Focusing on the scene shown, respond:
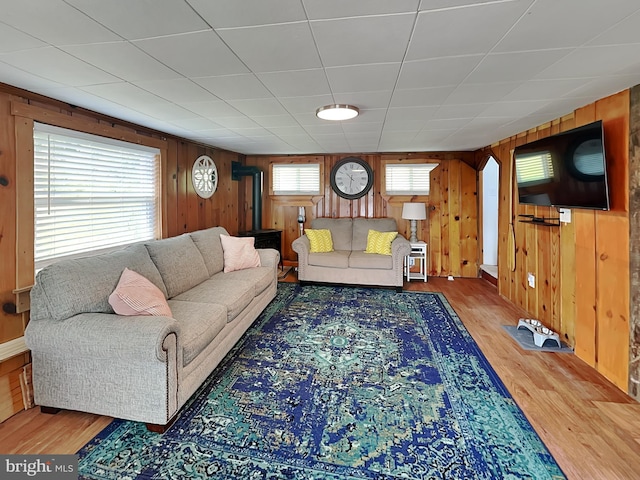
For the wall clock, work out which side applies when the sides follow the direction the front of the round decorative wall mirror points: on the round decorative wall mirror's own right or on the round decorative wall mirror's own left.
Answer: on the round decorative wall mirror's own left

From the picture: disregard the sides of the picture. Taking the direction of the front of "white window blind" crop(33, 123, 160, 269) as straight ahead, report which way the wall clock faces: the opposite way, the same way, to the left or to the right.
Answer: to the right

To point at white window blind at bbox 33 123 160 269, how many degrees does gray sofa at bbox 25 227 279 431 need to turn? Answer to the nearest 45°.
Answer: approximately 135° to its right

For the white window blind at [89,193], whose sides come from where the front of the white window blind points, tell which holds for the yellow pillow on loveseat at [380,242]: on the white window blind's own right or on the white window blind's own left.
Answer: on the white window blind's own left

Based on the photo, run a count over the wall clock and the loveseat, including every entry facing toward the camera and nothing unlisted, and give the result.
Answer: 2

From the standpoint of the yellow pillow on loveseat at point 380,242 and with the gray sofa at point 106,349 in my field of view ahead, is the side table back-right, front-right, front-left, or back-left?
back-left

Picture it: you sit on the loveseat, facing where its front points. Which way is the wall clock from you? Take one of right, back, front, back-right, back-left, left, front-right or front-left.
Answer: back

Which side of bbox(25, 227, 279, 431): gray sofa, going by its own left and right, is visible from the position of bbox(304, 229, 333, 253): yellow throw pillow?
left

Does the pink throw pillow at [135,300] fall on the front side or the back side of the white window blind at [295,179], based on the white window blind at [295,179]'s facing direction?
on the front side
